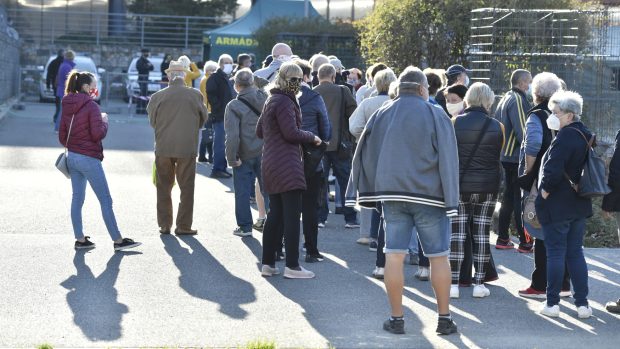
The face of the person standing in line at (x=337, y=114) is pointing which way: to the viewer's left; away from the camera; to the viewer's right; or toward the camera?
away from the camera

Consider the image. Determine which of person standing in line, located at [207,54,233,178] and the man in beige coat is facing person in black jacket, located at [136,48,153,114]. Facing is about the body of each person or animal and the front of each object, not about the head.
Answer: the man in beige coat

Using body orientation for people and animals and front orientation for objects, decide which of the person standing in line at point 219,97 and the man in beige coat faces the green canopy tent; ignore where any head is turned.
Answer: the man in beige coat

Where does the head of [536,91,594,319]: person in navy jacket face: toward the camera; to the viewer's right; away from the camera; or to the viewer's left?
to the viewer's left

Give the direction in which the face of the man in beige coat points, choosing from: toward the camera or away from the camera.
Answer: away from the camera

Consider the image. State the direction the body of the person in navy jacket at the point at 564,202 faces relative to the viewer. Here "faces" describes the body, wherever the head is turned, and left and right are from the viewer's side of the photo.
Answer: facing to the left of the viewer

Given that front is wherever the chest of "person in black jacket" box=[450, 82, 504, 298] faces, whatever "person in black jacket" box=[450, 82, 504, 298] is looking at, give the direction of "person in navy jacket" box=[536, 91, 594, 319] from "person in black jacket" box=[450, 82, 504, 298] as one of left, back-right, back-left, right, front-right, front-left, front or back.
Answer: back-right

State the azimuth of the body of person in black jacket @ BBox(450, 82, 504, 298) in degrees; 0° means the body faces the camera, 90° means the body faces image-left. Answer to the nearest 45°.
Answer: approximately 180°

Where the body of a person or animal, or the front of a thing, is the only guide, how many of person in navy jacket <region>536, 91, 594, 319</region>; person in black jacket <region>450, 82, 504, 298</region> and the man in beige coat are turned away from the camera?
2

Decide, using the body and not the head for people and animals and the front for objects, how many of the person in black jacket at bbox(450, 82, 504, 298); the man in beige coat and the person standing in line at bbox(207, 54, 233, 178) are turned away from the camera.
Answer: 2

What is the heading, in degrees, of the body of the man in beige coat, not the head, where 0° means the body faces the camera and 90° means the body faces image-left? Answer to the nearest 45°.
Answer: approximately 180°

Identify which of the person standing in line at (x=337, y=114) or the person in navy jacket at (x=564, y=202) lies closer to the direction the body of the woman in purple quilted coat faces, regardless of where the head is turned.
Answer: the person standing in line

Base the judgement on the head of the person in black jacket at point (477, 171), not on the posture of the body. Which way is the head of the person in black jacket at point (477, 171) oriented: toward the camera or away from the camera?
away from the camera
